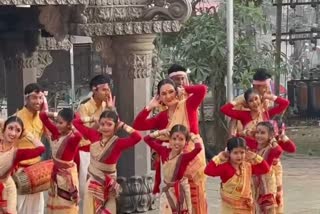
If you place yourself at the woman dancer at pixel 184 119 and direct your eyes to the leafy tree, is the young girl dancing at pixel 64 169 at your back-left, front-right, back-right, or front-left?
back-left

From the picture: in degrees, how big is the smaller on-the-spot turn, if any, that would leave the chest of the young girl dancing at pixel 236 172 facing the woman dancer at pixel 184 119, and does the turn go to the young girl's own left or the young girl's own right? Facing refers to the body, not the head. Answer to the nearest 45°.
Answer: approximately 135° to the young girl's own right

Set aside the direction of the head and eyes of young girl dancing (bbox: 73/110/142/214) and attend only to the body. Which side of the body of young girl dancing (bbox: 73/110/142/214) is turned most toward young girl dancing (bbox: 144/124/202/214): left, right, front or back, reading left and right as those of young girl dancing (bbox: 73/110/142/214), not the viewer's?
left

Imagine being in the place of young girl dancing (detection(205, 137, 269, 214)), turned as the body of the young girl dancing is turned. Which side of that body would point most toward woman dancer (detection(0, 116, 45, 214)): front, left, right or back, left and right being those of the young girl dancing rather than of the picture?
right

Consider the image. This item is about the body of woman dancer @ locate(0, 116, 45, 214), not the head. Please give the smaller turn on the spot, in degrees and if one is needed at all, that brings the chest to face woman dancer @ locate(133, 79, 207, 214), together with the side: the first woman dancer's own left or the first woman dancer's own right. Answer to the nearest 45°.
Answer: approximately 90° to the first woman dancer's own left

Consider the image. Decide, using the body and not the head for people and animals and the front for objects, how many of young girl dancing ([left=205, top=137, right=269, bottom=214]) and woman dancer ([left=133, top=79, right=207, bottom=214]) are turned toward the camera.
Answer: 2

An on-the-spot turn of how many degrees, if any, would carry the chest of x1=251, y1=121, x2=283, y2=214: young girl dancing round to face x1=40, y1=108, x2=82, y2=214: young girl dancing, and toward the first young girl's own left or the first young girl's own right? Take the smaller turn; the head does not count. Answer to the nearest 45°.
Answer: approximately 45° to the first young girl's own right
